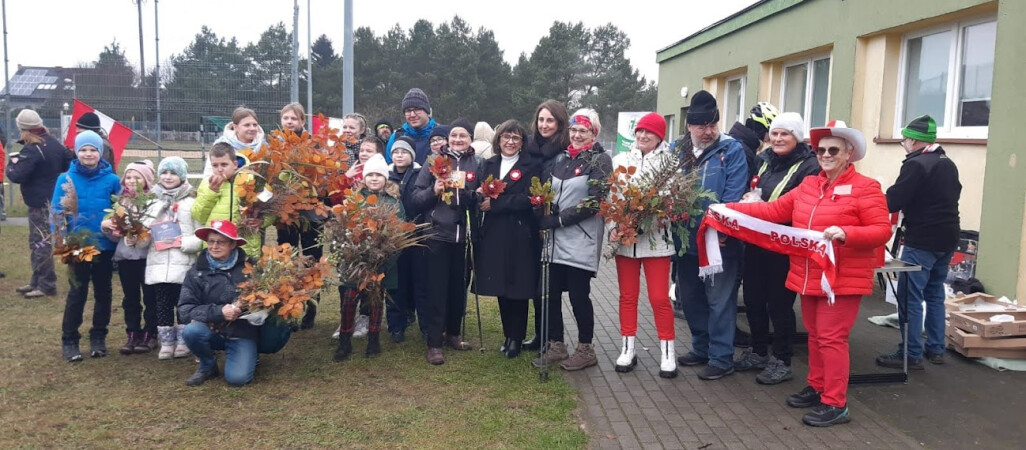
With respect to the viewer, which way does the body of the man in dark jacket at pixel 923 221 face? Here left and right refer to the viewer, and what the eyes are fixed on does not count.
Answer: facing away from the viewer and to the left of the viewer

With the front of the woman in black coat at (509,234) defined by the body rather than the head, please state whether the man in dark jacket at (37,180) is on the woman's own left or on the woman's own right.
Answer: on the woman's own right

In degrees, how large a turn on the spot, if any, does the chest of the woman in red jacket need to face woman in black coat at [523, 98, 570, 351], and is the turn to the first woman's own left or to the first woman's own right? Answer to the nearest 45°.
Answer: approximately 45° to the first woman's own right

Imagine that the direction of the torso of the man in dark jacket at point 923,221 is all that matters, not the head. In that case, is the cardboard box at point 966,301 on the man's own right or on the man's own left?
on the man's own right

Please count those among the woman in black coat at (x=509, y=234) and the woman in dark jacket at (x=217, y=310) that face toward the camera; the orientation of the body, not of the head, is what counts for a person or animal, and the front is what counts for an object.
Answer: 2

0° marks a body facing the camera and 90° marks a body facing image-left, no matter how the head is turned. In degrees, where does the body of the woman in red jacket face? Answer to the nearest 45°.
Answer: approximately 45°

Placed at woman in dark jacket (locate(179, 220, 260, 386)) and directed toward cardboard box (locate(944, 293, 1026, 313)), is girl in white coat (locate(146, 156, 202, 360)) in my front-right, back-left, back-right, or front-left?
back-left

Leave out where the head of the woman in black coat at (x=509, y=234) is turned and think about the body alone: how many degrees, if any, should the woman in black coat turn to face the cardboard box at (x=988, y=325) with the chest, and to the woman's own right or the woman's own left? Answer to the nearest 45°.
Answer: approximately 90° to the woman's own left

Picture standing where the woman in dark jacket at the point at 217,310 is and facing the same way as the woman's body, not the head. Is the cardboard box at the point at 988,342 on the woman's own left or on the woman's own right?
on the woman's own left
